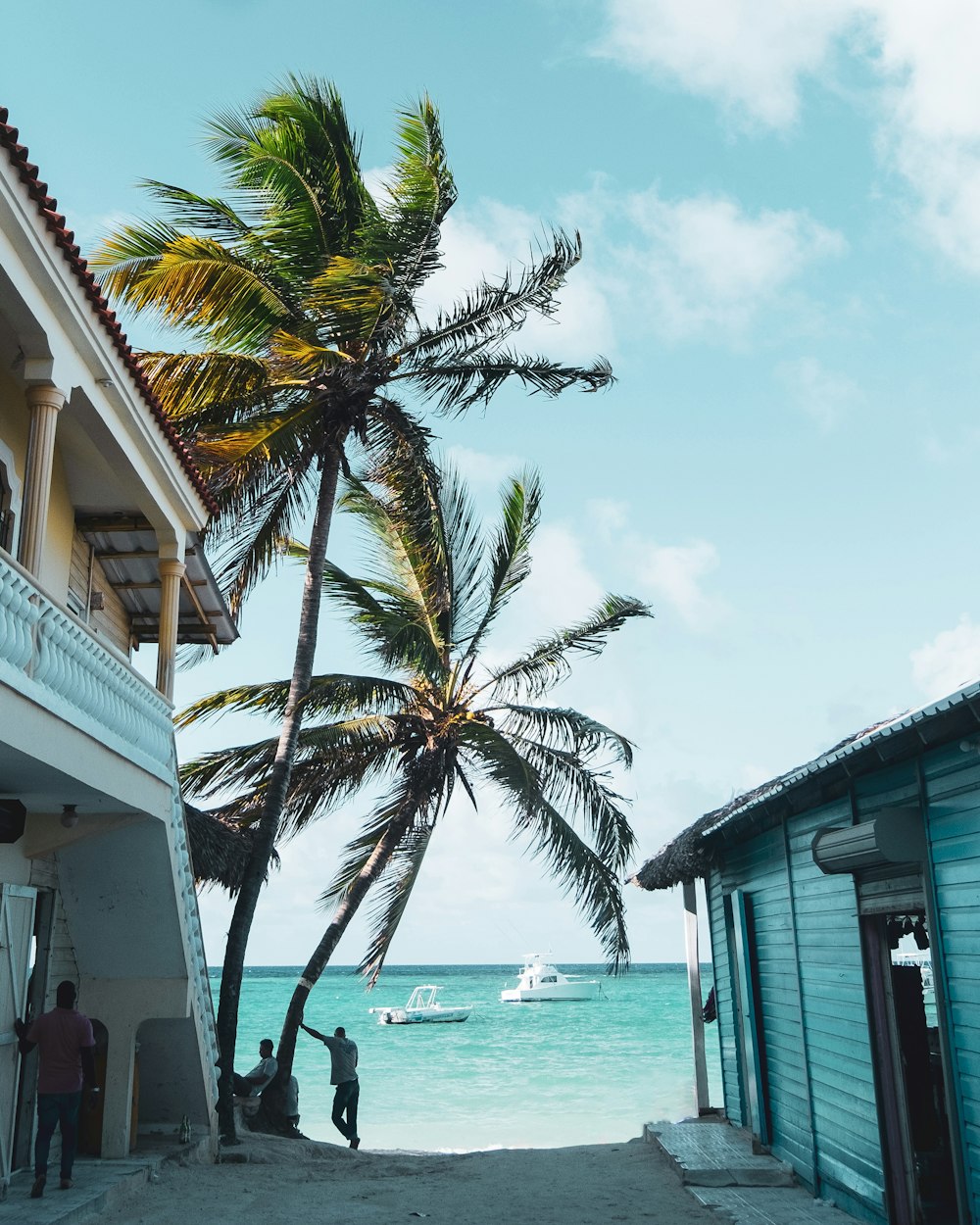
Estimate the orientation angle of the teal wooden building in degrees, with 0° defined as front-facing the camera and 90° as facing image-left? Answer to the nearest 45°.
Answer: approximately 45°

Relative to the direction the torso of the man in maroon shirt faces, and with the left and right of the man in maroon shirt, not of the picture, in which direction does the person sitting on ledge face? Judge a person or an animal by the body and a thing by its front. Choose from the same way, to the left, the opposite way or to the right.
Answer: to the left

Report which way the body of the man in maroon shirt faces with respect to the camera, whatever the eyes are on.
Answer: away from the camera

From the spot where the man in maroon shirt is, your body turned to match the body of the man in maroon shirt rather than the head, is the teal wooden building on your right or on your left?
on your right

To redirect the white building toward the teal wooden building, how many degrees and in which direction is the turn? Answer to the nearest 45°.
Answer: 0° — it already faces it

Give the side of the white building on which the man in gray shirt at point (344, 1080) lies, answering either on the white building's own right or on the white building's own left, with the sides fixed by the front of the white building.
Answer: on the white building's own left

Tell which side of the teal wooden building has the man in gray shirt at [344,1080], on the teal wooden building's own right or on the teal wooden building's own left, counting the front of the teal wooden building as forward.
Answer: on the teal wooden building's own right

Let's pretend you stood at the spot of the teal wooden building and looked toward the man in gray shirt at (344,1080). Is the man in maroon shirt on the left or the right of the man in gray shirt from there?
left
